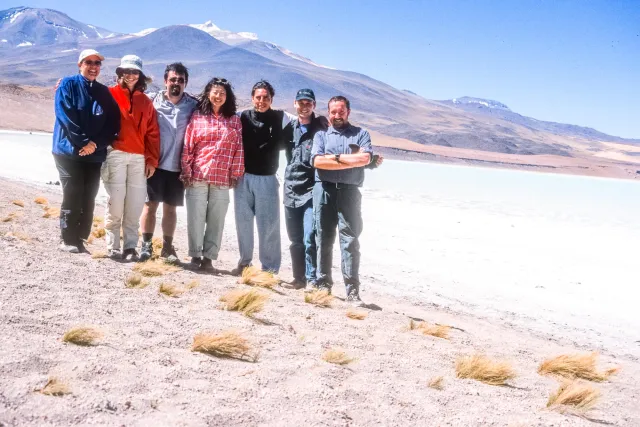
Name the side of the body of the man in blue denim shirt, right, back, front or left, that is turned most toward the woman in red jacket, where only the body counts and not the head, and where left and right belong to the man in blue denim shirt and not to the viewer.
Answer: right

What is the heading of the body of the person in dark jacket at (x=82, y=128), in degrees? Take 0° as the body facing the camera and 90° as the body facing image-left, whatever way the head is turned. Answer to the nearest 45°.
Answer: approximately 315°

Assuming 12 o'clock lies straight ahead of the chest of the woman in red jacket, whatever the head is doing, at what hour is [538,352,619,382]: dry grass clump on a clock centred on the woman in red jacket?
The dry grass clump is roughly at 10 o'clock from the woman in red jacket.

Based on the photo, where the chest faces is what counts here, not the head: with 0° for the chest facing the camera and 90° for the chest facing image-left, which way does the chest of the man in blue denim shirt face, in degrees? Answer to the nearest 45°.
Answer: approximately 0°

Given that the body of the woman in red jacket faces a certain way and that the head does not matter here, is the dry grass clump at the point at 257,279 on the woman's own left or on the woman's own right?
on the woman's own left

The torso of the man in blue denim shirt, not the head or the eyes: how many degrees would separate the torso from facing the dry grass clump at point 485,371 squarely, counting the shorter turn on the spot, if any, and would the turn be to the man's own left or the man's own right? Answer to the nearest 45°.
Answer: approximately 45° to the man's own left

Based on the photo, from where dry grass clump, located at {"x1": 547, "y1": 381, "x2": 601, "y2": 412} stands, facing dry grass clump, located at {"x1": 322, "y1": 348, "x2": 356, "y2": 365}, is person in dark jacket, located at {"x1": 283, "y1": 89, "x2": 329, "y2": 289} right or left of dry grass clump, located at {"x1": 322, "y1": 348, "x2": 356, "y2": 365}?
right

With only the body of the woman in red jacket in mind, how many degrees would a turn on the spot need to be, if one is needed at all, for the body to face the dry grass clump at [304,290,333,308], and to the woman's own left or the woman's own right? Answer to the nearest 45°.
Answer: approximately 45° to the woman's own left

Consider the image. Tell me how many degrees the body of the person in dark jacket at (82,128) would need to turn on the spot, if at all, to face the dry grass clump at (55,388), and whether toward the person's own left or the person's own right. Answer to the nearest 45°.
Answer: approximately 45° to the person's own right
